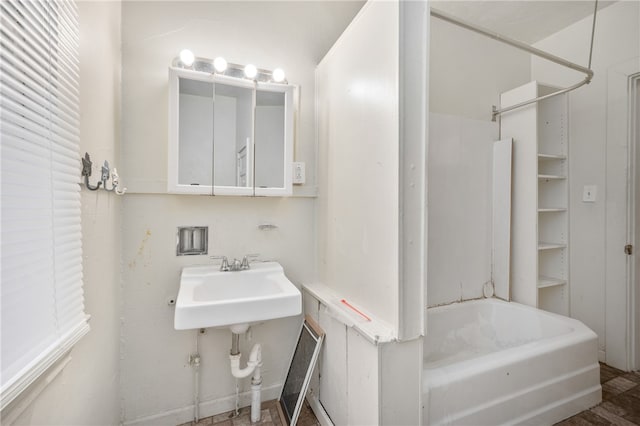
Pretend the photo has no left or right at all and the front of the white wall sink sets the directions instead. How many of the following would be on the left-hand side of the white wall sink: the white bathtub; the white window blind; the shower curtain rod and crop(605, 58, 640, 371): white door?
3

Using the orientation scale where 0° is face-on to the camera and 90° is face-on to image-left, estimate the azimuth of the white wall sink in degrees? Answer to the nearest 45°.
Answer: approximately 0°

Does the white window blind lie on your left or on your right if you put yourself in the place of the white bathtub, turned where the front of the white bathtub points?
on your right

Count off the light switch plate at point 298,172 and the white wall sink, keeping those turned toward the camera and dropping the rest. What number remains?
2

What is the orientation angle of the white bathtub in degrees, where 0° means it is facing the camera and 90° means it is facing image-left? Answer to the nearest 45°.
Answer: approximately 315°

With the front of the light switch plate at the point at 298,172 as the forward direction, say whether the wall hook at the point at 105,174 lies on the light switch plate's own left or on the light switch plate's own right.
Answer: on the light switch plate's own right

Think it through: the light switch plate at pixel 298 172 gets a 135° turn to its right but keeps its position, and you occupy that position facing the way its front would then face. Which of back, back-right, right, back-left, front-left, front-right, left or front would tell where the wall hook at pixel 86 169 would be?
left

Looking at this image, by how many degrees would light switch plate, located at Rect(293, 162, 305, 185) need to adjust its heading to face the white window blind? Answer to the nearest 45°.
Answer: approximately 45° to its right

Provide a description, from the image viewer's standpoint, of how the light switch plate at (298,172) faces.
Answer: facing the viewer

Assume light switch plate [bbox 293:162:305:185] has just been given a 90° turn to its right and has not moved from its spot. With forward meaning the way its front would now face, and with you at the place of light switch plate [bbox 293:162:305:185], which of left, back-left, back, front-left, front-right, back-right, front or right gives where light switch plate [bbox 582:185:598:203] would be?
back

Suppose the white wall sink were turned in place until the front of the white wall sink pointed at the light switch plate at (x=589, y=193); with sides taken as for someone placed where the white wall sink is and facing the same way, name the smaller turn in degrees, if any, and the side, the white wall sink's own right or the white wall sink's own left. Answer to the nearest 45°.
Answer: approximately 90° to the white wall sink's own left

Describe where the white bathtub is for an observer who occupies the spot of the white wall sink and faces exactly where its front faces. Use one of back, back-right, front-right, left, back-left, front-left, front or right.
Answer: left

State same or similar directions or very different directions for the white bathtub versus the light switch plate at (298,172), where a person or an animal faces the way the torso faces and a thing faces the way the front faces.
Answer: same or similar directions

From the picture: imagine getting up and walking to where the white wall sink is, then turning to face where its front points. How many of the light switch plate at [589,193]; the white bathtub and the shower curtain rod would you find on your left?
3
